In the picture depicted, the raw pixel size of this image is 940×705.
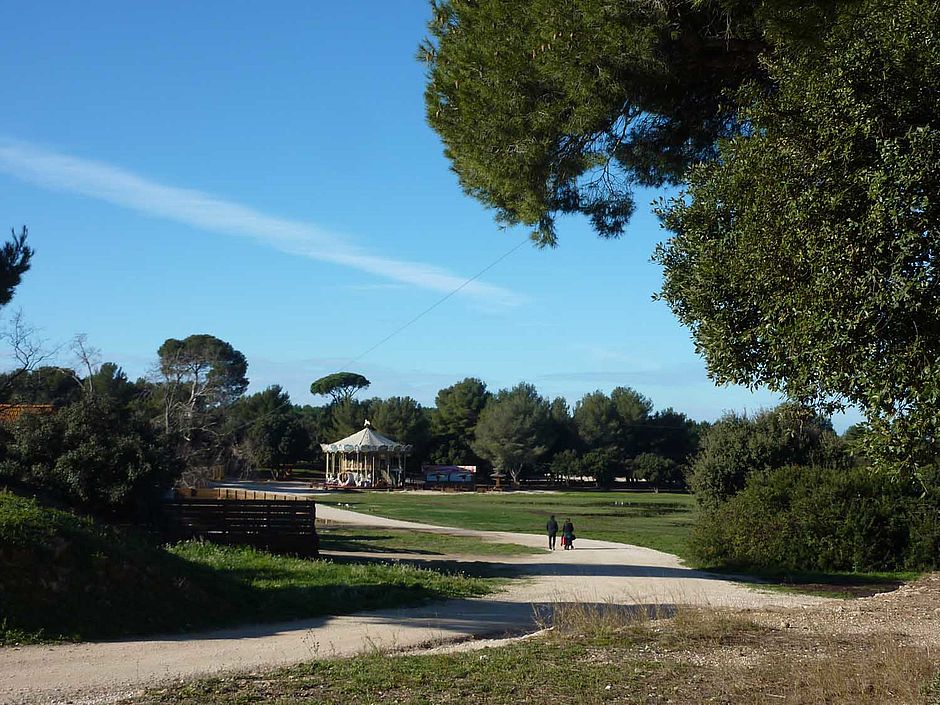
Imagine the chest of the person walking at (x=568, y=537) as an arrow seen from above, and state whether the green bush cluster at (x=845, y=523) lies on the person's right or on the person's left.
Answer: on the person's right

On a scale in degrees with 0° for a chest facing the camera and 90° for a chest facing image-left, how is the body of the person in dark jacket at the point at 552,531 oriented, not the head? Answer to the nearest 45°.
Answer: approximately 180°

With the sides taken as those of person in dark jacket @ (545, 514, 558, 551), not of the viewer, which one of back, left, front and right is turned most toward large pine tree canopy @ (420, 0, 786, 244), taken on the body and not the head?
back

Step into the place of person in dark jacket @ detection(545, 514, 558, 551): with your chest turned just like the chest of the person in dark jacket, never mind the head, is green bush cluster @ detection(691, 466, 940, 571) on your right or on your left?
on your right

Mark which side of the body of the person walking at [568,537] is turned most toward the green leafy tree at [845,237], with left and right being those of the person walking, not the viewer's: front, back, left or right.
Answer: back

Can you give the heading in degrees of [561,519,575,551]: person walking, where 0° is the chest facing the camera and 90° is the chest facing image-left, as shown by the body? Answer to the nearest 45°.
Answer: approximately 180°

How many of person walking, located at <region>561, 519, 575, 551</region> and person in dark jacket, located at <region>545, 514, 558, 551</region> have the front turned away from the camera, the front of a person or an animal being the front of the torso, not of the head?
2

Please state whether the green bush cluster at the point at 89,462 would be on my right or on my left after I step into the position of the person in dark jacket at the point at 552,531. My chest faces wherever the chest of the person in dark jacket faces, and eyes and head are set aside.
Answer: on my left

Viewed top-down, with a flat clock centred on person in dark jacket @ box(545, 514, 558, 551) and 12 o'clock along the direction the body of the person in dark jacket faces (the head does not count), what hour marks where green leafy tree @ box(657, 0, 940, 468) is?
The green leafy tree is roughly at 6 o'clock from the person in dark jacket.

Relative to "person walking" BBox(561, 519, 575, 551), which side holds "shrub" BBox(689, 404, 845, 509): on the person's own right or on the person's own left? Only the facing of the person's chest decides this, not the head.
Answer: on the person's own right
